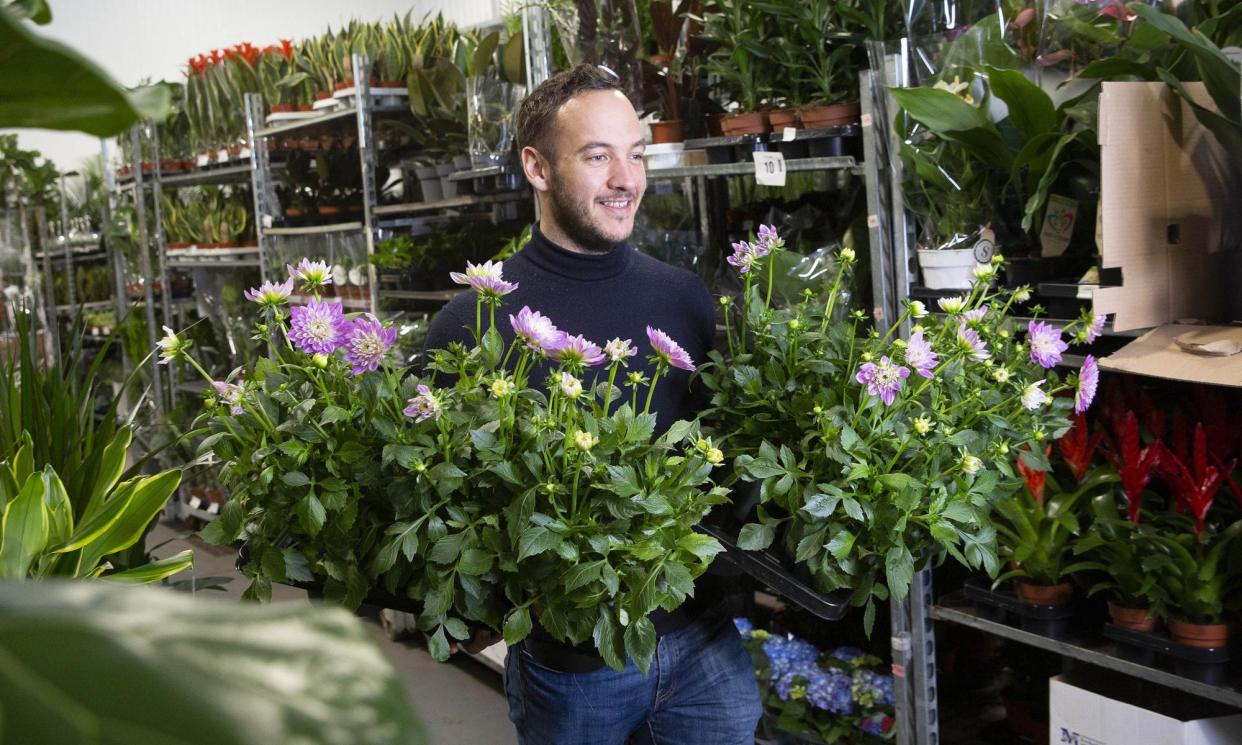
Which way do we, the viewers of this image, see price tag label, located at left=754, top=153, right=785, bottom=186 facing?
facing the viewer

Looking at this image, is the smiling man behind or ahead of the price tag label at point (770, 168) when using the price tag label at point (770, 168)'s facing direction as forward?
ahead

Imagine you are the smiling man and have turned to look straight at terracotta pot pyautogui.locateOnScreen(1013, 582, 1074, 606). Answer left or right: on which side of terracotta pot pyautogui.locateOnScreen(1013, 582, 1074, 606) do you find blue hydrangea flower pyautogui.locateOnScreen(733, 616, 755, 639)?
left
